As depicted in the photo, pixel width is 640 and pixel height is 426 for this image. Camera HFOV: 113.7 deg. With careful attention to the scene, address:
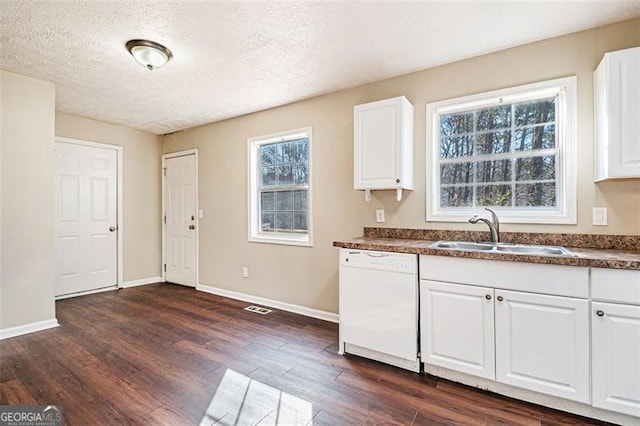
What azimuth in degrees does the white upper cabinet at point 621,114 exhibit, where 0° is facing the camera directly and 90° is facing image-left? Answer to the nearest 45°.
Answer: approximately 0°

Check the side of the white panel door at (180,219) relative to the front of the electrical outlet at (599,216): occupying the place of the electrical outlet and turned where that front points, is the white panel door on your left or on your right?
on your right

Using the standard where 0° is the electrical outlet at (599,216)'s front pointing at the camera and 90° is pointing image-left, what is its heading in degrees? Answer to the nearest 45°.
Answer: approximately 0°

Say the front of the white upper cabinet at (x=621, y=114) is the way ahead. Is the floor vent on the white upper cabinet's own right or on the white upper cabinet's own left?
on the white upper cabinet's own right

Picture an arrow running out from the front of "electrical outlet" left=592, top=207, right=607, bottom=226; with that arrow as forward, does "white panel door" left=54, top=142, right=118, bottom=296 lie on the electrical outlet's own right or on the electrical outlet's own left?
on the electrical outlet's own right
